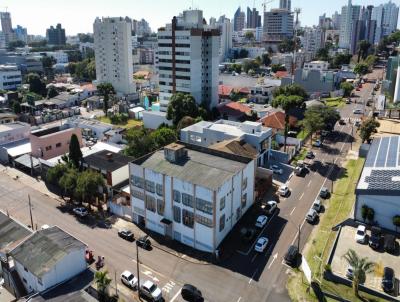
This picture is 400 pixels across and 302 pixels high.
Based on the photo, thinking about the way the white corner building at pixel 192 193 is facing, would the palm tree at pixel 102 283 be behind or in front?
in front

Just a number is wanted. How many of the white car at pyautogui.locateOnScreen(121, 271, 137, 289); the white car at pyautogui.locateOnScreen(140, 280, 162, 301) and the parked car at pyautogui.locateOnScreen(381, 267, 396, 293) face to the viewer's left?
0

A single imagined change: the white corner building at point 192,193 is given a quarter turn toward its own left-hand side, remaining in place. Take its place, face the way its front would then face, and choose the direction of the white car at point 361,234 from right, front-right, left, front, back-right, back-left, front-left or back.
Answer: front-left

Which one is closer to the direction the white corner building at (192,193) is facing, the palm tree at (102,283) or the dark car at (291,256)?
the palm tree

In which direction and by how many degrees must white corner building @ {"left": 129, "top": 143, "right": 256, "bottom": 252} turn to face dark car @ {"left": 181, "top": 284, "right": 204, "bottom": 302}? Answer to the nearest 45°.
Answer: approximately 45° to its left

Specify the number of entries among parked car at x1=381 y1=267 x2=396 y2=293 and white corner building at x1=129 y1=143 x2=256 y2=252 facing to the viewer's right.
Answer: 0

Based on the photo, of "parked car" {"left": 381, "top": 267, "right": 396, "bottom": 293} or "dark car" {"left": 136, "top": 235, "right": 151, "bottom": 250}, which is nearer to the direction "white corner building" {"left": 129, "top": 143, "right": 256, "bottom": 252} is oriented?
the dark car
